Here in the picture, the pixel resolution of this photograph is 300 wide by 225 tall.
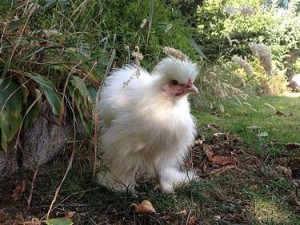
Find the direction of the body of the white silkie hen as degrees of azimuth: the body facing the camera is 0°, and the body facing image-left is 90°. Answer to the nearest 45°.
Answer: approximately 315°

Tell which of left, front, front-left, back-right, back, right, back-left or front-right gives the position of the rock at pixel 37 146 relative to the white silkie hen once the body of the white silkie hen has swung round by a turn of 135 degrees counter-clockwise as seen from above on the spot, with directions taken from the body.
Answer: left

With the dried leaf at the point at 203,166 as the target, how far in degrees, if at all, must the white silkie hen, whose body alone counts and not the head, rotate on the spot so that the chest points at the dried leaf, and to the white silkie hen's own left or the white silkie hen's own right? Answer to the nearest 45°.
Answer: approximately 90° to the white silkie hen's own left

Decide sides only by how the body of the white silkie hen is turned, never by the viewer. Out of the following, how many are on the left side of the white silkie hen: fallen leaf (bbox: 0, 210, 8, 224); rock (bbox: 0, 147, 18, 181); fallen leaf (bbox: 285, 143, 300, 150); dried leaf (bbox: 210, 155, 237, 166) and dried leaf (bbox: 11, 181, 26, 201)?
2

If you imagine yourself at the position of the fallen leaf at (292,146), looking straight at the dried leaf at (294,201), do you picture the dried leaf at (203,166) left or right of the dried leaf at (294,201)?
right

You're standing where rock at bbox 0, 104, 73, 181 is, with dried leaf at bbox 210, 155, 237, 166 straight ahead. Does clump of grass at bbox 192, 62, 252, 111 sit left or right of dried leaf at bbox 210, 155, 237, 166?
left

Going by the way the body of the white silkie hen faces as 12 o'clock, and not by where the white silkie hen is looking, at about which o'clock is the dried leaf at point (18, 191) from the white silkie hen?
The dried leaf is roughly at 4 o'clock from the white silkie hen.

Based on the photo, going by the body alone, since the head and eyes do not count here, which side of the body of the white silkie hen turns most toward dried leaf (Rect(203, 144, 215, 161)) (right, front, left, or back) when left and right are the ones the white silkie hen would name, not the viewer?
left

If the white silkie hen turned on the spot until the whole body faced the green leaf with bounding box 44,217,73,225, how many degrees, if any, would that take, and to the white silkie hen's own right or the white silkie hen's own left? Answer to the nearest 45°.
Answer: approximately 90° to the white silkie hen's own right

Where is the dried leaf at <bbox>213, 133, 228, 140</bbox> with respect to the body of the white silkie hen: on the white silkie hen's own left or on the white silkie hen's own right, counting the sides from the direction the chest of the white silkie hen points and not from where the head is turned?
on the white silkie hen's own left
